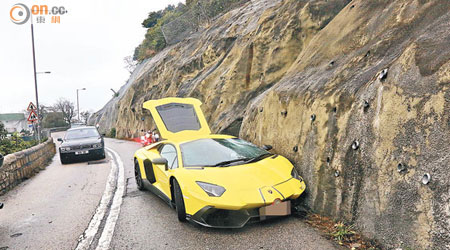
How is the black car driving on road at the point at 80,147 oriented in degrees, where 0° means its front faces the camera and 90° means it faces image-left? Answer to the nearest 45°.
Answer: approximately 0°

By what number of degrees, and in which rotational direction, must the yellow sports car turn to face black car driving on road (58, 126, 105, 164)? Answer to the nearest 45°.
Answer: approximately 180°

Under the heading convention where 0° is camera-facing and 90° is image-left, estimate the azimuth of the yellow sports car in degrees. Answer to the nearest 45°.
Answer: approximately 315°

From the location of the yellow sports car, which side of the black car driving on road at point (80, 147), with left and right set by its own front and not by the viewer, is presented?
front

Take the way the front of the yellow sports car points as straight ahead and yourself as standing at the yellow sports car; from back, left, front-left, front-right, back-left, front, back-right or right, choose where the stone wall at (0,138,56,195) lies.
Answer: back

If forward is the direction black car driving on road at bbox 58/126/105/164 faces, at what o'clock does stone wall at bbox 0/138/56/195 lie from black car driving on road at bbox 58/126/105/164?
The stone wall is roughly at 1 o'clock from the black car driving on road.

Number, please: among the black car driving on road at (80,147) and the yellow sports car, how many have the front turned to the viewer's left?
0
